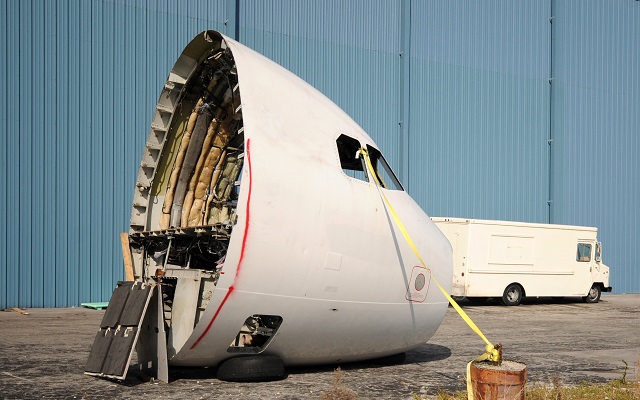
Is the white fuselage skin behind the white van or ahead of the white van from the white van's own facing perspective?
behind

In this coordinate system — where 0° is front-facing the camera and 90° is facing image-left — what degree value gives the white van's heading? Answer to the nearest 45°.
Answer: approximately 225°

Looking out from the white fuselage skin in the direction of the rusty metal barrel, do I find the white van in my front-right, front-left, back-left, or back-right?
back-left

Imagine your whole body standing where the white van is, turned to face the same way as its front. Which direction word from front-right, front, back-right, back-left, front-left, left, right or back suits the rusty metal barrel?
back-right

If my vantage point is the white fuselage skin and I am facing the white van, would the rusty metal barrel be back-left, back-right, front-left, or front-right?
back-right
